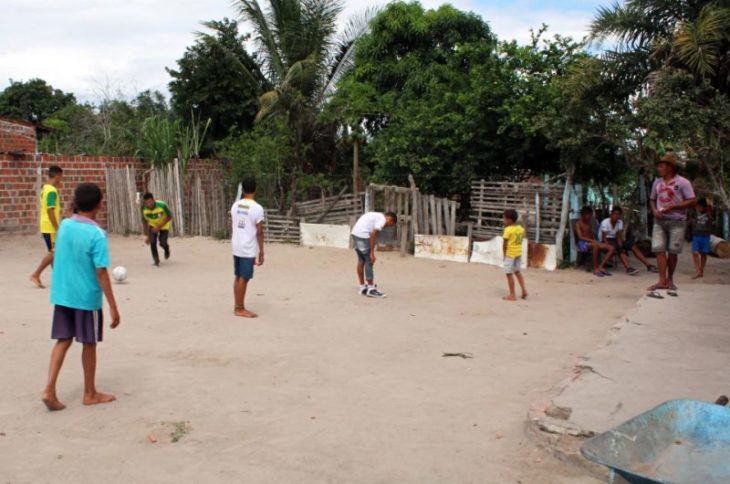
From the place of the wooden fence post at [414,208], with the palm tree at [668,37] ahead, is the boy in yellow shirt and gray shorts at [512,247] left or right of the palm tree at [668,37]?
right

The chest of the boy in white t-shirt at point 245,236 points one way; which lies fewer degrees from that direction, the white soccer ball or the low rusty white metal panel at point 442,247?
the low rusty white metal panel

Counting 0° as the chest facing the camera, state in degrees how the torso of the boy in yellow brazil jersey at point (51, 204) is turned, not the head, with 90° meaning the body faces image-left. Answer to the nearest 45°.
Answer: approximately 270°

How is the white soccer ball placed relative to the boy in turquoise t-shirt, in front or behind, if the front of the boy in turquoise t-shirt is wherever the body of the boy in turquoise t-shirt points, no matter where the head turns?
in front

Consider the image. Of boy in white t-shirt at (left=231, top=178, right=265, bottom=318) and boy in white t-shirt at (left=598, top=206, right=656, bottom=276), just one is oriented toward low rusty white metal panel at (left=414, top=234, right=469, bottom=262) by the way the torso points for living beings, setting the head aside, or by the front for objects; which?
boy in white t-shirt at (left=231, top=178, right=265, bottom=318)

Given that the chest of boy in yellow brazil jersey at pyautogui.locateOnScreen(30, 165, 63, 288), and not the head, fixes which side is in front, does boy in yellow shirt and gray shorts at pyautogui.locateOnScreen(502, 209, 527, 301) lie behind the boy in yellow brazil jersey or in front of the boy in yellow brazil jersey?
in front

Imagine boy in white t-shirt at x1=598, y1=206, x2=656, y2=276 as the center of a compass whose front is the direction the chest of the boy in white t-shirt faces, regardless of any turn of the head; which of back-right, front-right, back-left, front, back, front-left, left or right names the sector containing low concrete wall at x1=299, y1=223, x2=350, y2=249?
back-right

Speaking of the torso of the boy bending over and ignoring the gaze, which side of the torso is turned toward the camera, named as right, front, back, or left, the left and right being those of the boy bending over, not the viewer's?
right

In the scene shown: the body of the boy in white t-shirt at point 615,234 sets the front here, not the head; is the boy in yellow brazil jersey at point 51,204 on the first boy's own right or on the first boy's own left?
on the first boy's own right

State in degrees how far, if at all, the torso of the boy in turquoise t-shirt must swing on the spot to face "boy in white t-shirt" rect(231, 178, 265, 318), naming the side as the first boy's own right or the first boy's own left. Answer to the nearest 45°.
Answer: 0° — they already face them

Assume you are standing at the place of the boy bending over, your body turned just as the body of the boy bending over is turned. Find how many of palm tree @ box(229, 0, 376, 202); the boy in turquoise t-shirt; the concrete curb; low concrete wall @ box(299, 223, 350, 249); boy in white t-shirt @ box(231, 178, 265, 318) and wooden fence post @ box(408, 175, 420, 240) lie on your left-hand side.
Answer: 3

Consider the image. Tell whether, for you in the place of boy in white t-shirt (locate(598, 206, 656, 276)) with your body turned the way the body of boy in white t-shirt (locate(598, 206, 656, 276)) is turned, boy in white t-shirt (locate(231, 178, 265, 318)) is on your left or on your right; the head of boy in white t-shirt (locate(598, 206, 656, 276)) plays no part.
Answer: on your right
